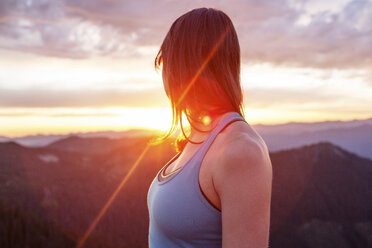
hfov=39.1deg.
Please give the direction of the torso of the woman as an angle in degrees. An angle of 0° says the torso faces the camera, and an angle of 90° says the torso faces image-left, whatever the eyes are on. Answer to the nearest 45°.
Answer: approximately 90°

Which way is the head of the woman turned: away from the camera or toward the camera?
away from the camera
